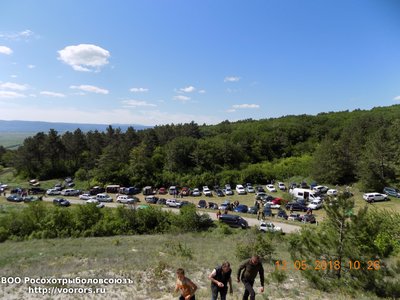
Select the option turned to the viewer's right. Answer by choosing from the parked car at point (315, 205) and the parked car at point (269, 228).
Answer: the parked car at point (269, 228)

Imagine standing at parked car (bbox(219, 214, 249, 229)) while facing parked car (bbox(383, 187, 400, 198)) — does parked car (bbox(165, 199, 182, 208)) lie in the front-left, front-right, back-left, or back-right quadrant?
back-left

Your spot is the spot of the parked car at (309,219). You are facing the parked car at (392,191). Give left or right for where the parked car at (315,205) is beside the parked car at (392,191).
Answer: left

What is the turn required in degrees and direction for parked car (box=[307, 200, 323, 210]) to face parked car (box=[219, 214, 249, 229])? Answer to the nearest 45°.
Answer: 0° — it already faces it

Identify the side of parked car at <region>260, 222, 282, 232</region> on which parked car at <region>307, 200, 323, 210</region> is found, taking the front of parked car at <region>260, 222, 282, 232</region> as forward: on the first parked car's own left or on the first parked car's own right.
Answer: on the first parked car's own left

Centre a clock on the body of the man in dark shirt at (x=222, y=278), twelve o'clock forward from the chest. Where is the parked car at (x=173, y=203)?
The parked car is roughly at 7 o'clock from the man in dark shirt.

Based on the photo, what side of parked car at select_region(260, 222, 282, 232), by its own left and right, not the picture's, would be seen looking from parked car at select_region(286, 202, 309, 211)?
left

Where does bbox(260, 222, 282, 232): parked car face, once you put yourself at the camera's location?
facing to the right of the viewer

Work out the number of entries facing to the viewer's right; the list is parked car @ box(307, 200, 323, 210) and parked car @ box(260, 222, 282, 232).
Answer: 1

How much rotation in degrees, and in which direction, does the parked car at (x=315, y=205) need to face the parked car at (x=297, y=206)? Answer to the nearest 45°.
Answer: approximately 45° to its right

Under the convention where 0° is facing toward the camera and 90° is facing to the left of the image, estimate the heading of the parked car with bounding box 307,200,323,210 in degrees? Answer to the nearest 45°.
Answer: approximately 45°

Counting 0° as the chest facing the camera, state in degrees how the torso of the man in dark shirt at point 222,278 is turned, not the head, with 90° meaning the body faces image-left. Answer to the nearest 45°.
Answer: approximately 315°
